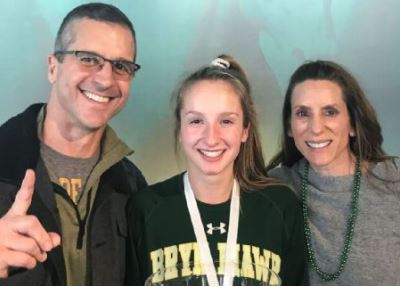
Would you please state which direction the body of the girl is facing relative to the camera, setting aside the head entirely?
toward the camera
